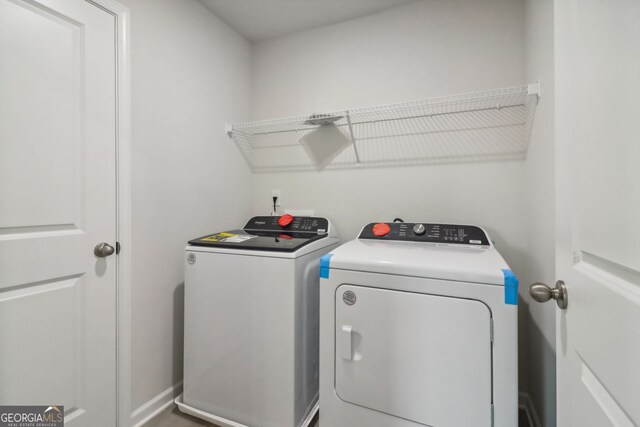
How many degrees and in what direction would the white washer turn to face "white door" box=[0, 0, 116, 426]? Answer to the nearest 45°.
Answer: approximately 45° to its right

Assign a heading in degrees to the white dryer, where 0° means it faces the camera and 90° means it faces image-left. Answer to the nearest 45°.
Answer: approximately 0°

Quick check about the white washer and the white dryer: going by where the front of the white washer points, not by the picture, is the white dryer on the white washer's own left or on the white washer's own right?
on the white washer's own left

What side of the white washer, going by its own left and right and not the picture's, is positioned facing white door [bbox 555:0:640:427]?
left

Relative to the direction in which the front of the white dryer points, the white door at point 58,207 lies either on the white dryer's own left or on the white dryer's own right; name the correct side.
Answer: on the white dryer's own right

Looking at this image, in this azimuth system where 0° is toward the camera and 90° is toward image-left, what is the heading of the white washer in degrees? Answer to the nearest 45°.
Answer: approximately 45°

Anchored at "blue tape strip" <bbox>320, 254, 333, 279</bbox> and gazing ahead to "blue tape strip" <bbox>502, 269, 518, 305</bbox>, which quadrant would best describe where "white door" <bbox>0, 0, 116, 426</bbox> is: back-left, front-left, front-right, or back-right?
back-right
